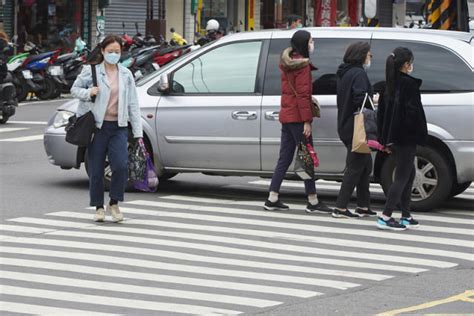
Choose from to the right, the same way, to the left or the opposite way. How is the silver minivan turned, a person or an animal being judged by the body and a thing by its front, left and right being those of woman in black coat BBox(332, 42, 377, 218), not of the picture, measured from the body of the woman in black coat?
the opposite way

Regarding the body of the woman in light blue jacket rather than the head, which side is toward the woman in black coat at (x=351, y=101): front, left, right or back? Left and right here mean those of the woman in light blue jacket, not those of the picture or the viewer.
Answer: left

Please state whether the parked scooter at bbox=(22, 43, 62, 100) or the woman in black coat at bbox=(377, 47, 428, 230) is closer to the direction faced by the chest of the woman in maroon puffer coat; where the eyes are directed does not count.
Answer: the woman in black coat

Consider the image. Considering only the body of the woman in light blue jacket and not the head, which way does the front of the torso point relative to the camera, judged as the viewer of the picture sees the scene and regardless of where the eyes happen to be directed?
toward the camera

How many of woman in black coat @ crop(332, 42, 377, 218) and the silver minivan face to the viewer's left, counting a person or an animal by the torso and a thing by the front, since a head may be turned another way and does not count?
1

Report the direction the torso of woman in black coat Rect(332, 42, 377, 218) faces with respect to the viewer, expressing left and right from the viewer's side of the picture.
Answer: facing to the right of the viewer

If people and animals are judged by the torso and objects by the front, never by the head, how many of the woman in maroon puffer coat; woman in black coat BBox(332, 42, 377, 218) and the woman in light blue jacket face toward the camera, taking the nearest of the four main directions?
1

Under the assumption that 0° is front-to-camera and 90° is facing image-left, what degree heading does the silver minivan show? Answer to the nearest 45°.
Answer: approximately 90°

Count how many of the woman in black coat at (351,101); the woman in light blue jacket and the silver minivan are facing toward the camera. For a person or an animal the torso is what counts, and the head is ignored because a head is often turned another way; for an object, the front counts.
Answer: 1

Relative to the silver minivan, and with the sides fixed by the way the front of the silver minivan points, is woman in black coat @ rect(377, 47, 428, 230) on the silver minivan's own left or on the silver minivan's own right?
on the silver minivan's own left

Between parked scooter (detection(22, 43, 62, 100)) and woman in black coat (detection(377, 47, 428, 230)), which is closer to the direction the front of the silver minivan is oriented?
the parked scooter

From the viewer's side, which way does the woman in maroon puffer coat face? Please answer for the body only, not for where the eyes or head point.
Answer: to the viewer's right
